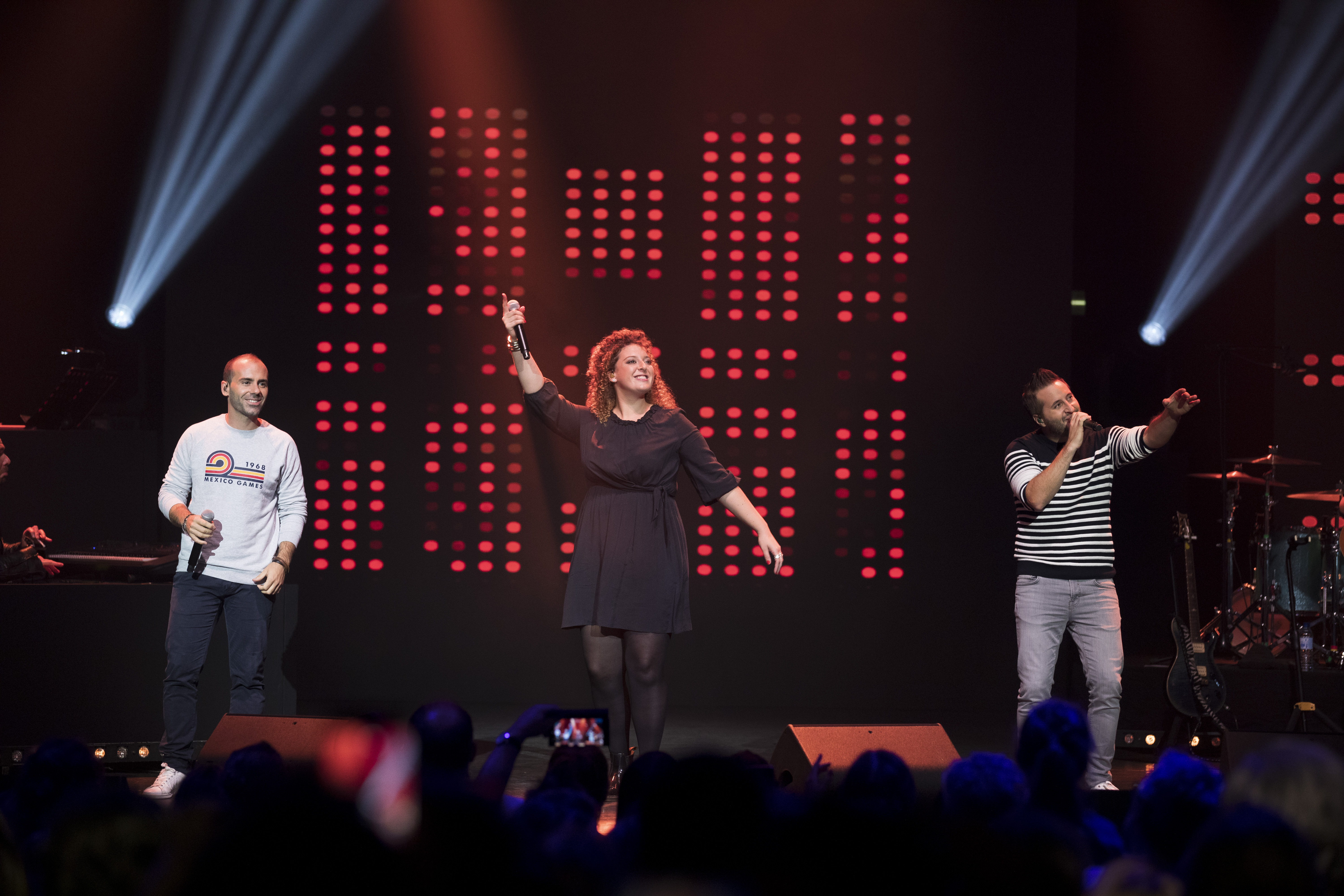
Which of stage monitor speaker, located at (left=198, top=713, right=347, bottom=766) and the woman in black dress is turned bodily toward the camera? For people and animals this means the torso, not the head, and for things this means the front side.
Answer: the woman in black dress

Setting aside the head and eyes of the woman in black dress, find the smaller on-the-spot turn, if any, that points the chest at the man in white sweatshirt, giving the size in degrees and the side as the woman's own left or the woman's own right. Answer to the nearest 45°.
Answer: approximately 90° to the woman's own right

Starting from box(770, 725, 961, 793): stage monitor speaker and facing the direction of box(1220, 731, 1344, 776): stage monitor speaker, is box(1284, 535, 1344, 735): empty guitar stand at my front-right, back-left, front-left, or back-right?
front-left

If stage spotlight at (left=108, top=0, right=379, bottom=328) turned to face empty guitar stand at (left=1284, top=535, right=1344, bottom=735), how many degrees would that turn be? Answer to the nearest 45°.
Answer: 0° — it already faces it

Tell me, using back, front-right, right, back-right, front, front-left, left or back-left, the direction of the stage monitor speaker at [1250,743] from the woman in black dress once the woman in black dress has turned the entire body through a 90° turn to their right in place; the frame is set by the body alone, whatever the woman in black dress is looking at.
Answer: back-left

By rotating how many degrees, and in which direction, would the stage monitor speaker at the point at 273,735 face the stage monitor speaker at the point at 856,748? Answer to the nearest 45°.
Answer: approximately 135° to its right

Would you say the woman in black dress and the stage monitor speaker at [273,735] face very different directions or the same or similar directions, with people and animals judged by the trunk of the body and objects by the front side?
very different directions

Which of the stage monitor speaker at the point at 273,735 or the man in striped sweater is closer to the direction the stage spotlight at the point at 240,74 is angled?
the man in striped sweater

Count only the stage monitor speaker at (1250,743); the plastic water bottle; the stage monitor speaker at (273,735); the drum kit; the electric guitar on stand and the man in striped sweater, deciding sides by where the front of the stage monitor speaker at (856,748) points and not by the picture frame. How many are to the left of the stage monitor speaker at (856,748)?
1

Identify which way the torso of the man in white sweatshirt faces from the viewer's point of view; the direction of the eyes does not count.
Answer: toward the camera

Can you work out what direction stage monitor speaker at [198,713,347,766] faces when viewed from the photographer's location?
facing away from the viewer

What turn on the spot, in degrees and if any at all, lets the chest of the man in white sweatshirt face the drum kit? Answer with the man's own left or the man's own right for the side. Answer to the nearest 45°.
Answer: approximately 90° to the man's own left

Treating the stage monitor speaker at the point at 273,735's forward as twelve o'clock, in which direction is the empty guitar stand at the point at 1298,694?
The empty guitar stand is roughly at 3 o'clock from the stage monitor speaker.

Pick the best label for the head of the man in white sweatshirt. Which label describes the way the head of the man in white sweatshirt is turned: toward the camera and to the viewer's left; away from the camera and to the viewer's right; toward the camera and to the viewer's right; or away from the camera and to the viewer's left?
toward the camera and to the viewer's right

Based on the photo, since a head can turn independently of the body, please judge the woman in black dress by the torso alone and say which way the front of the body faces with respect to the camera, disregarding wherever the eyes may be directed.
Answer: toward the camera

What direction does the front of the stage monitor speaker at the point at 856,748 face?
away from the camera

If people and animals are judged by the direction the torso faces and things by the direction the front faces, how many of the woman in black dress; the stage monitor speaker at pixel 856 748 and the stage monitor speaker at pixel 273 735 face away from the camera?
2

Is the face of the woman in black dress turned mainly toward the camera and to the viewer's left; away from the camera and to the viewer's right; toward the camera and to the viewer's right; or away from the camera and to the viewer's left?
toward the camera and to the viewer's right
